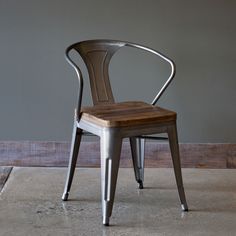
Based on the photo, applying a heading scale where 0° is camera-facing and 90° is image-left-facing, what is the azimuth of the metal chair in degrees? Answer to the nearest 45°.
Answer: approximately 315°
